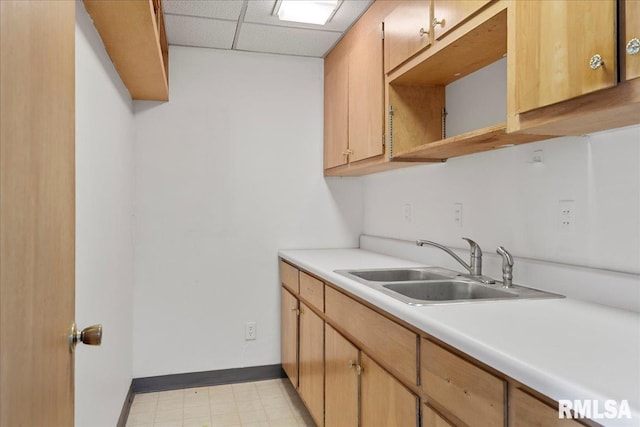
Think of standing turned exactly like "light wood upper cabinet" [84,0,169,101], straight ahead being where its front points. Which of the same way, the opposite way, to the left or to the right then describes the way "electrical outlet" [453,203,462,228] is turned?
the opposite way

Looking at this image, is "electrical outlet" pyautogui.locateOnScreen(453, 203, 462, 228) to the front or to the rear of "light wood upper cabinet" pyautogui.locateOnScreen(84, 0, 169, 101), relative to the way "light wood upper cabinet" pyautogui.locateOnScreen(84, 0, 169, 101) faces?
to the front

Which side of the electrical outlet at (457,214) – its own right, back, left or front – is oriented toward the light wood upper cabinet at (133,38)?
front

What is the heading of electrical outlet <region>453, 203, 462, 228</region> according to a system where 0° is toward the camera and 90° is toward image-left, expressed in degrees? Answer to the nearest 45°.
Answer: approximately 45°

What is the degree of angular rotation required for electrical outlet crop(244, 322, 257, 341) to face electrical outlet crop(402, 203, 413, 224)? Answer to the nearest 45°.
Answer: approximately 45° to its left

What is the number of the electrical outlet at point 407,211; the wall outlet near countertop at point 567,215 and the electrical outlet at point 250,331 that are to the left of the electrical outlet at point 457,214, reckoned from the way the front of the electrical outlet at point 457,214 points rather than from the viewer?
1

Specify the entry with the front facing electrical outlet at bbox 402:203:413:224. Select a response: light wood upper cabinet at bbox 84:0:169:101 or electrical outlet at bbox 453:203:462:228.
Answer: the light wood upper cabinet

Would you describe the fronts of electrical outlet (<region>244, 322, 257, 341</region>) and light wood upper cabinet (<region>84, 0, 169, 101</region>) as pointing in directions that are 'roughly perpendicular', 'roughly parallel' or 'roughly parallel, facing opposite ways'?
roughly perpendicular

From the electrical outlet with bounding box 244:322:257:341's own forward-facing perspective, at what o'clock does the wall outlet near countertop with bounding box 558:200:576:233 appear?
The wall outlet near countertop is roughly at 11 o'clock from the electrical outlet.

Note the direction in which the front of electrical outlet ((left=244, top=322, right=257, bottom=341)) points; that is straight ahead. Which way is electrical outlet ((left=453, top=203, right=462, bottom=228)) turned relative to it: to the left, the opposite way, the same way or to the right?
to the right

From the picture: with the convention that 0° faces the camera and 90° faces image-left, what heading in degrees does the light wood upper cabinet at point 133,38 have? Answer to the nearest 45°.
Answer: approximately 270°
